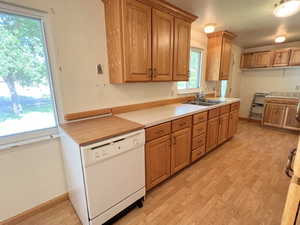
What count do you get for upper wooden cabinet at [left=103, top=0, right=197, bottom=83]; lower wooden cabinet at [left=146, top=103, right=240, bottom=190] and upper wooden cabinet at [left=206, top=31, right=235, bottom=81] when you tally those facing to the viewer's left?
0

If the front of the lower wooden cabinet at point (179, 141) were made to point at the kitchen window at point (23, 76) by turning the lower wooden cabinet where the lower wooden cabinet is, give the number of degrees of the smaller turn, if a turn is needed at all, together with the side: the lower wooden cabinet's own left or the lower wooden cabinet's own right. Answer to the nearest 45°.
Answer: approximately 90° to the lower wooden cabinet's own right

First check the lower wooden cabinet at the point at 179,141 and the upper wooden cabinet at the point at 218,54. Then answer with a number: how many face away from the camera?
0

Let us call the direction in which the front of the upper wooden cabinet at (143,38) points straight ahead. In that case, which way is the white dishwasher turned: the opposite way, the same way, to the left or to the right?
the same way

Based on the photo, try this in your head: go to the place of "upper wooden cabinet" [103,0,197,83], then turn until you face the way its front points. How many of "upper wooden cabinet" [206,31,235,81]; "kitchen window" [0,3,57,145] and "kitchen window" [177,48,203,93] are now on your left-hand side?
2

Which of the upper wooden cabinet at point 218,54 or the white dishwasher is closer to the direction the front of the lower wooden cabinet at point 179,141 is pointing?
the white dishwasher

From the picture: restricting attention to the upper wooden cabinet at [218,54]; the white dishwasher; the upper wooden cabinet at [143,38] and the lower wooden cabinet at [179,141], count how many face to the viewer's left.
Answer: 0

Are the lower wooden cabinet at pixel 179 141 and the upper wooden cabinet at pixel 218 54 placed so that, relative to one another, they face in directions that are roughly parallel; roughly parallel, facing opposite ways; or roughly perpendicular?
roughly parallel

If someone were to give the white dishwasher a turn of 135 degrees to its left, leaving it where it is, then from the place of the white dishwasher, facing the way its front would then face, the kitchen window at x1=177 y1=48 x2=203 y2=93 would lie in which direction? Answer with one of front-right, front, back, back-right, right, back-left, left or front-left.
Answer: front-right

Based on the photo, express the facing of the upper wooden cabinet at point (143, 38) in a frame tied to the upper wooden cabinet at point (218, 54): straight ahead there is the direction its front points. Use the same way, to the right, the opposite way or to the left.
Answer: the same way

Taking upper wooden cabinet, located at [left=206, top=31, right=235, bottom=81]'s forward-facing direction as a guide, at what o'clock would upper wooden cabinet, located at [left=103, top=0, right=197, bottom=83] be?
upper wooden cabinet, located at [left=103, top=0, right=197, bottom=83] is roughly at 2 o'clock from upper wooden cabinet, located at [left=206, top=31, right=235, bottom=81].

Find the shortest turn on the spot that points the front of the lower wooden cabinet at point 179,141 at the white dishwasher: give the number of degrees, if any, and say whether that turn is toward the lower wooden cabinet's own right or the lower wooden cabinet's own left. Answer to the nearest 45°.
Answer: approximately 45° to the lower wooden cabinet's own right

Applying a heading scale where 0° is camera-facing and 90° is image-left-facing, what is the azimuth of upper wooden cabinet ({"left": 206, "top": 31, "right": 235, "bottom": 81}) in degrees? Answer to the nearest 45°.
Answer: approximately 315°

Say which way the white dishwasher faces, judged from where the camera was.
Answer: facing the viewer and to the right of the viewer

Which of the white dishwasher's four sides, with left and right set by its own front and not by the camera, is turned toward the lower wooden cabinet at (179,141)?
left

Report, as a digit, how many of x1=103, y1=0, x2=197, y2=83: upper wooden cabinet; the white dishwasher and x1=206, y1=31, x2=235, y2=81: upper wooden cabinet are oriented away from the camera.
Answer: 0
